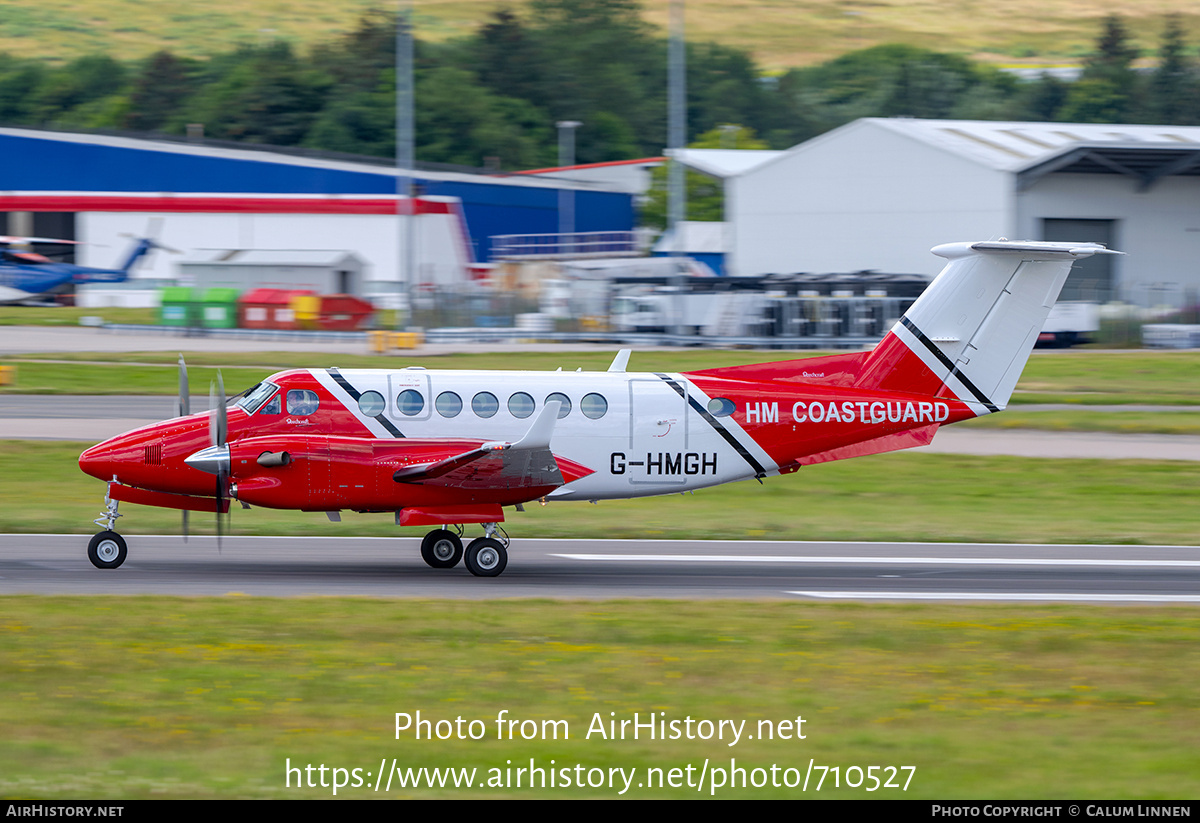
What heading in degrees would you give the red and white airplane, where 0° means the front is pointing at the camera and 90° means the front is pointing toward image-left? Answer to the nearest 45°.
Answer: approximately 90°
